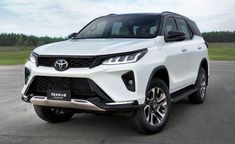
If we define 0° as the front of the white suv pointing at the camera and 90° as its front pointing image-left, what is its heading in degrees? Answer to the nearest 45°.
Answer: approximately 45°
